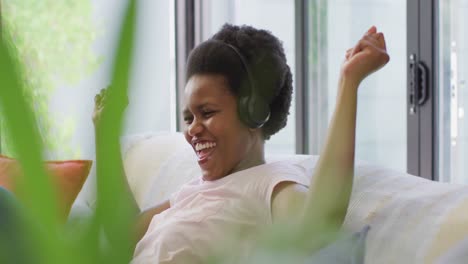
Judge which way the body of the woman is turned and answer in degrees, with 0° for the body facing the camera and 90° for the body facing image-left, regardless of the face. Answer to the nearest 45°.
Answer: approximately 45°

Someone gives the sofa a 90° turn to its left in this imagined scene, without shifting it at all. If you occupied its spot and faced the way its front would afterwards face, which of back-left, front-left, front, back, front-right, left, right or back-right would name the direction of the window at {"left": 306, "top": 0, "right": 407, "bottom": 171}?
left

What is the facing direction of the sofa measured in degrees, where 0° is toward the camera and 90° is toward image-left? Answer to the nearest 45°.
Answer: approximately 0°

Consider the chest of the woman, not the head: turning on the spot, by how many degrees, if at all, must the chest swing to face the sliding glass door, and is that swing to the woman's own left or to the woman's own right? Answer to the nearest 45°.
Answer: approximately 180°

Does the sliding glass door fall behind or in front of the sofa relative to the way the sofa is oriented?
behind

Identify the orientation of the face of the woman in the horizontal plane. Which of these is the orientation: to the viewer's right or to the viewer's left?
to the viewer's left
